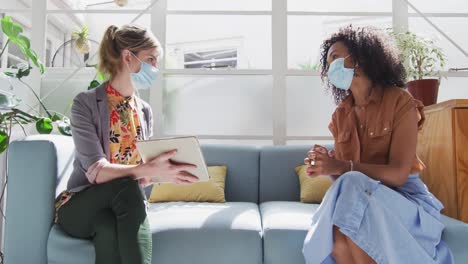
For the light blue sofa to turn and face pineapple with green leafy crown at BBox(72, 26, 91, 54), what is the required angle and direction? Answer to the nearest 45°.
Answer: approximately 135° to its right

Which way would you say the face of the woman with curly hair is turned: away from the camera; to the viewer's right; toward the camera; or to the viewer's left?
to the viewer's left

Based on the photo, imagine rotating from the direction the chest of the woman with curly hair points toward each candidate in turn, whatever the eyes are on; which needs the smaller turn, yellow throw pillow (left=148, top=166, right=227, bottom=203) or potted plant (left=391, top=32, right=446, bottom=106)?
the yellow throw pillow

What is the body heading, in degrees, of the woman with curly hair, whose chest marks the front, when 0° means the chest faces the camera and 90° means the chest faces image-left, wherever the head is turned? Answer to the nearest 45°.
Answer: approximately 45°

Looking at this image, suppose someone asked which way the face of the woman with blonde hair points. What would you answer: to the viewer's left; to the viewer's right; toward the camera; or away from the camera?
to the viewer's right

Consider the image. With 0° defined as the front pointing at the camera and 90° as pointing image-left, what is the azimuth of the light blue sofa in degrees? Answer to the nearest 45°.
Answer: approximately 0°

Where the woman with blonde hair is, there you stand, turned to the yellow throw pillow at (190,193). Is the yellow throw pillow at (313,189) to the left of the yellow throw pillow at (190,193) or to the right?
right

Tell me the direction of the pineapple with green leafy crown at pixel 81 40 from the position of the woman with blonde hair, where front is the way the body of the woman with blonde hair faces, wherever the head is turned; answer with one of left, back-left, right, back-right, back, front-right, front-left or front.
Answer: back-left

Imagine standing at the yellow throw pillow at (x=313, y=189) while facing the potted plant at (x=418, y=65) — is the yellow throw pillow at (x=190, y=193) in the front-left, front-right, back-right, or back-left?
back-left

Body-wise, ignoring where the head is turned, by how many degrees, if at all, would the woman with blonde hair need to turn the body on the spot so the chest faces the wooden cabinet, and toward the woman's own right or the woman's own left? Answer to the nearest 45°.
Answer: approximately 45° to the woman's own left

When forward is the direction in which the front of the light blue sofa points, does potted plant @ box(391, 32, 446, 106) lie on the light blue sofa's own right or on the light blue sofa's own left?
on the light blue sofa's own left
